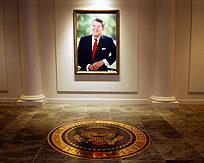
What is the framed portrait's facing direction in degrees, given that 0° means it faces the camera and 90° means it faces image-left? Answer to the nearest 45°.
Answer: approximately 0°

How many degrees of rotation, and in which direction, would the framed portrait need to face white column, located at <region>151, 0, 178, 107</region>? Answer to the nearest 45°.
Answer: approximately 90° to its left

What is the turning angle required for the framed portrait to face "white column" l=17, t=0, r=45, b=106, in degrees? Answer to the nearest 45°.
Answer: approximately 90° to its right
